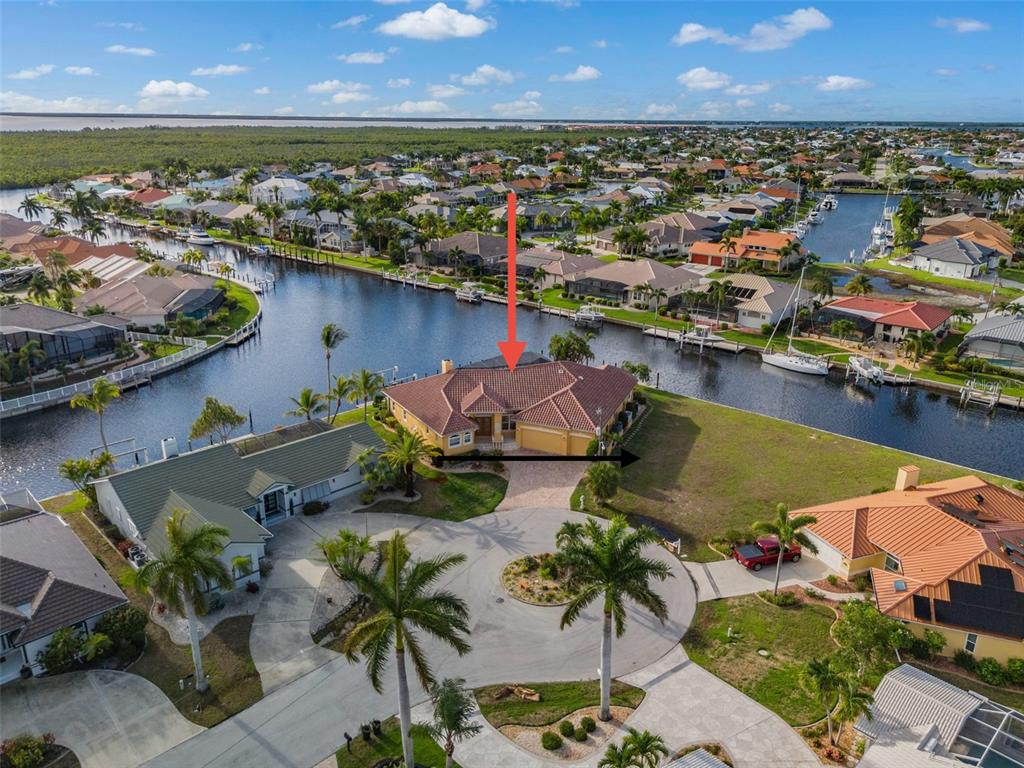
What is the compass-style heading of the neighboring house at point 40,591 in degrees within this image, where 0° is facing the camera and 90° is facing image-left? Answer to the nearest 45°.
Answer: approximately 315°

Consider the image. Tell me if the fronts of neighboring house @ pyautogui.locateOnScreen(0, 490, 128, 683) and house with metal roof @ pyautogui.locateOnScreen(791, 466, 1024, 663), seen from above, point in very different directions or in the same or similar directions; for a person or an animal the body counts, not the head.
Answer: very different directions

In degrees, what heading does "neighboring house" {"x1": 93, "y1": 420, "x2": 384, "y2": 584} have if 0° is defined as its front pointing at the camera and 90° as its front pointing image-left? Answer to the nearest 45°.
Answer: approximately 315°

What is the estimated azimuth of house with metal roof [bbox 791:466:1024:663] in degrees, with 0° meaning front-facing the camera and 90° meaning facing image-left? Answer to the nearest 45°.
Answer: approximately 45°

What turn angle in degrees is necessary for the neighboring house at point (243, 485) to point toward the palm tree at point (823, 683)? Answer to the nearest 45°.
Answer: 0° — it already faces it

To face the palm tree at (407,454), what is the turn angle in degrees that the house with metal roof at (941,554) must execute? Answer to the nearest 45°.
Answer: approximately 45° to its right

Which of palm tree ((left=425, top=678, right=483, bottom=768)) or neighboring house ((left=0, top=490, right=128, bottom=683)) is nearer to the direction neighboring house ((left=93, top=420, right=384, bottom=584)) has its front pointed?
the palm tree
